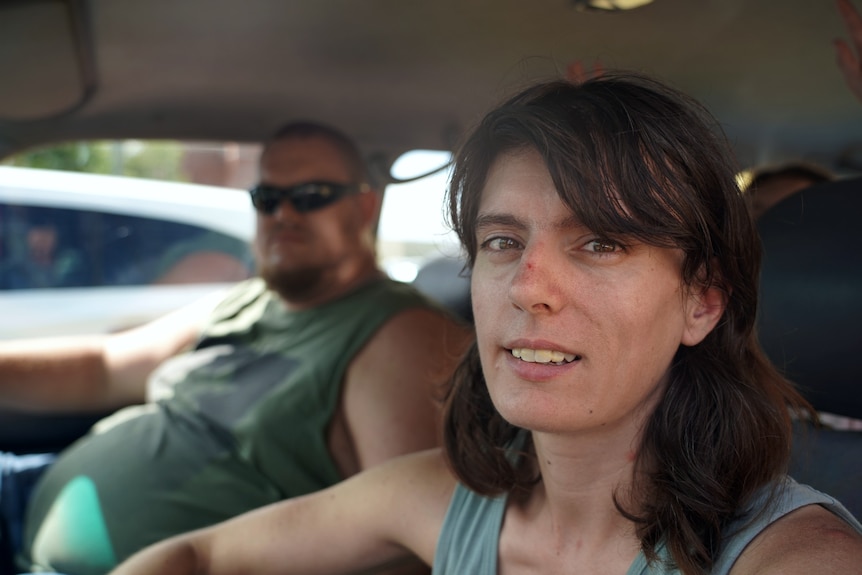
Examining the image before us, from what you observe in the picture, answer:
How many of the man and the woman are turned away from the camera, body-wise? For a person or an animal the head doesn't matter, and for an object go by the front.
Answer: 0

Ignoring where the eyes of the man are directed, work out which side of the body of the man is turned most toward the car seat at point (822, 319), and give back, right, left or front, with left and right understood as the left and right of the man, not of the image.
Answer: left

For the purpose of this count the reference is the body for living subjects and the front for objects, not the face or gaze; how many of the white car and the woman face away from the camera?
0

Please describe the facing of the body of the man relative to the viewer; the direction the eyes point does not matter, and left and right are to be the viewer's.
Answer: facing the viewer and to the left of the viewer

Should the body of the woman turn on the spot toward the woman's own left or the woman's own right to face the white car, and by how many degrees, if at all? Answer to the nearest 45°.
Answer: approximately 90° to the woman's own right
